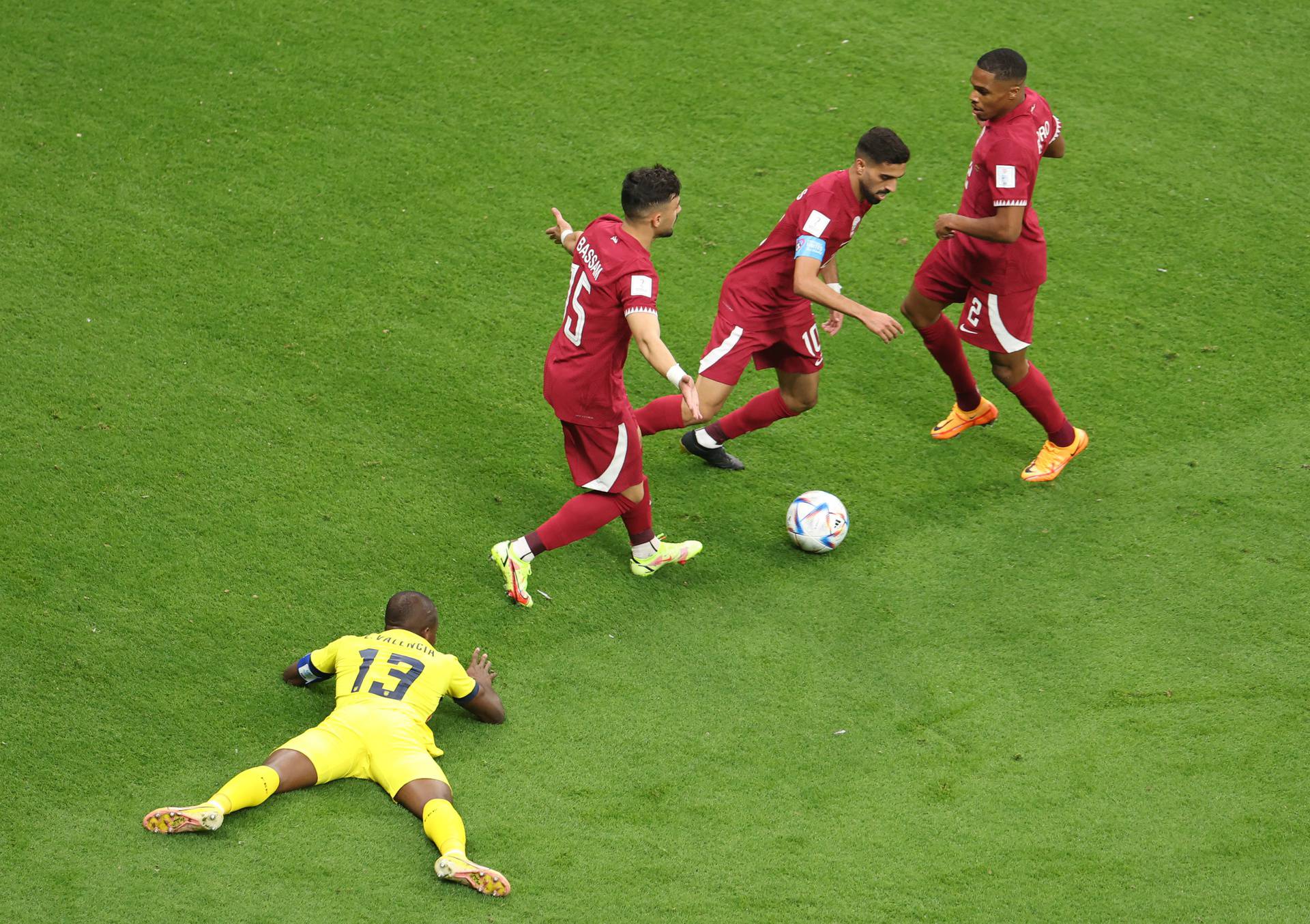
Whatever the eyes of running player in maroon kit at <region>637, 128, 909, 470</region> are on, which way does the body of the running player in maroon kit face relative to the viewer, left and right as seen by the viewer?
facing to the right of the viewer

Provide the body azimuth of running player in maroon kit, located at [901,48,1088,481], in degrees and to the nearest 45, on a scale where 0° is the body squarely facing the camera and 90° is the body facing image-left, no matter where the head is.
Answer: approximately 90°

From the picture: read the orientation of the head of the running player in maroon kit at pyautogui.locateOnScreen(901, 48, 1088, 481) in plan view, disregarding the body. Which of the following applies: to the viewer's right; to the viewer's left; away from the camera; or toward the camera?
to the viewer's left

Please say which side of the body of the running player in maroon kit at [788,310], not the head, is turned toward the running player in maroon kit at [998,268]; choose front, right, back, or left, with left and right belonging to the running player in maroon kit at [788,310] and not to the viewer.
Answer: front

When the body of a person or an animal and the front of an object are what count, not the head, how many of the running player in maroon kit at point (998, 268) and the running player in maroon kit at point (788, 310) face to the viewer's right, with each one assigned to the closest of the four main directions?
1

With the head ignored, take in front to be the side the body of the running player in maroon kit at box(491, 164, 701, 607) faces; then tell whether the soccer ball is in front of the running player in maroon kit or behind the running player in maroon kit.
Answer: in front

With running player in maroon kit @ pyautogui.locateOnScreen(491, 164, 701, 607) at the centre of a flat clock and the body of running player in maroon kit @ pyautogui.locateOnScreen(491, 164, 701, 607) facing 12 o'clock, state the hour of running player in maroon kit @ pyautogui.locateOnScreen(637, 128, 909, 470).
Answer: running player in maroon kit @ pyautogui.locateOnScreen(637, 128, 909, 470) is roughly at 12 o'clock from running player in maroon kit @ pyautogui.locateOnScreen(491, 164, 701, 607).

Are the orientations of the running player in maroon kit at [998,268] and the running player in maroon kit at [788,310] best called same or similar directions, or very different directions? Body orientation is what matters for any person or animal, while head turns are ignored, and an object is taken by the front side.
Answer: very different directions

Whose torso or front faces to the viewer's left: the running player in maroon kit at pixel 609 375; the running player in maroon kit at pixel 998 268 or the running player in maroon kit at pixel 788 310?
the running player in maroon kit at pixel 998 268

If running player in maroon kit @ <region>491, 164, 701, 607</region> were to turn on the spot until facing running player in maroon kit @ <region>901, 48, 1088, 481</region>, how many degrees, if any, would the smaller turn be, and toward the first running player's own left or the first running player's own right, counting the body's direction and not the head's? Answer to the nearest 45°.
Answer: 0° — they already face them

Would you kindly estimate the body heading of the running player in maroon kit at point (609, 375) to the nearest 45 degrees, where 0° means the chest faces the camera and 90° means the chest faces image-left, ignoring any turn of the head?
approximately 225°

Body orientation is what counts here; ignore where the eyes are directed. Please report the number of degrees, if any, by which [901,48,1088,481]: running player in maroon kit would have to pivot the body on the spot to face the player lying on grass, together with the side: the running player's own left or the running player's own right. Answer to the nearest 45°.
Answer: approximately 45° to the running player's own left

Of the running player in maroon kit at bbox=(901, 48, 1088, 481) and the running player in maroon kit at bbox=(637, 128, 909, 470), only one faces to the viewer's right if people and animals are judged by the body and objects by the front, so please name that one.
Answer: the running player in maroon kit at bbox=(637, 128, 909, 470)
